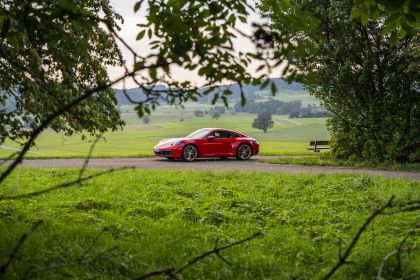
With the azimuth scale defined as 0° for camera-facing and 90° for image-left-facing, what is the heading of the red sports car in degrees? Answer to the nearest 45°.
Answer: approximately 45°

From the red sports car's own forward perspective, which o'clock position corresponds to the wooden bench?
The wooden bench is roughly at 6 o'clock from the red sports car.
